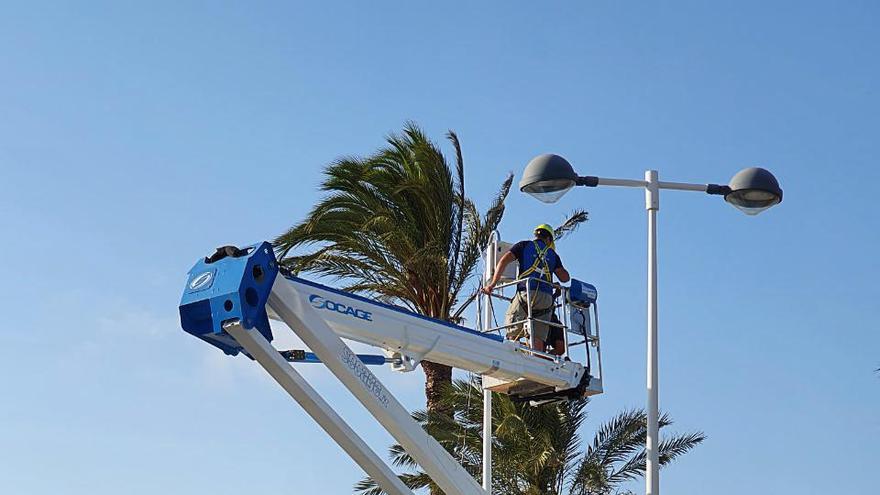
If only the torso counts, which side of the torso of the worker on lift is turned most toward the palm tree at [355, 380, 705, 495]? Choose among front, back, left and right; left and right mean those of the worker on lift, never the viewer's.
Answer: front

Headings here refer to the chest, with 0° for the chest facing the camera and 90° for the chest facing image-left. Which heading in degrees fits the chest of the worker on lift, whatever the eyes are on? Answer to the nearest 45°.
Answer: approximately 180°

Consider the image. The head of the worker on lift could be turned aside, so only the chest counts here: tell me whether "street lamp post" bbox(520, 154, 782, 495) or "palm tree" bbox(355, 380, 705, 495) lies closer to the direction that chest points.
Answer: the palm tree

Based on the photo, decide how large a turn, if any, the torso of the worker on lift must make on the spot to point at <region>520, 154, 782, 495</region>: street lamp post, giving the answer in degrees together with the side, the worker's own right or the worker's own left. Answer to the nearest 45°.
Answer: approximately 135° to the worker's own right
